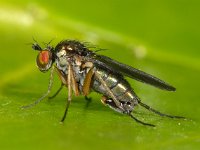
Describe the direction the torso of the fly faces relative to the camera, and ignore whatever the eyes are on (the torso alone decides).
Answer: to the viewer's left
